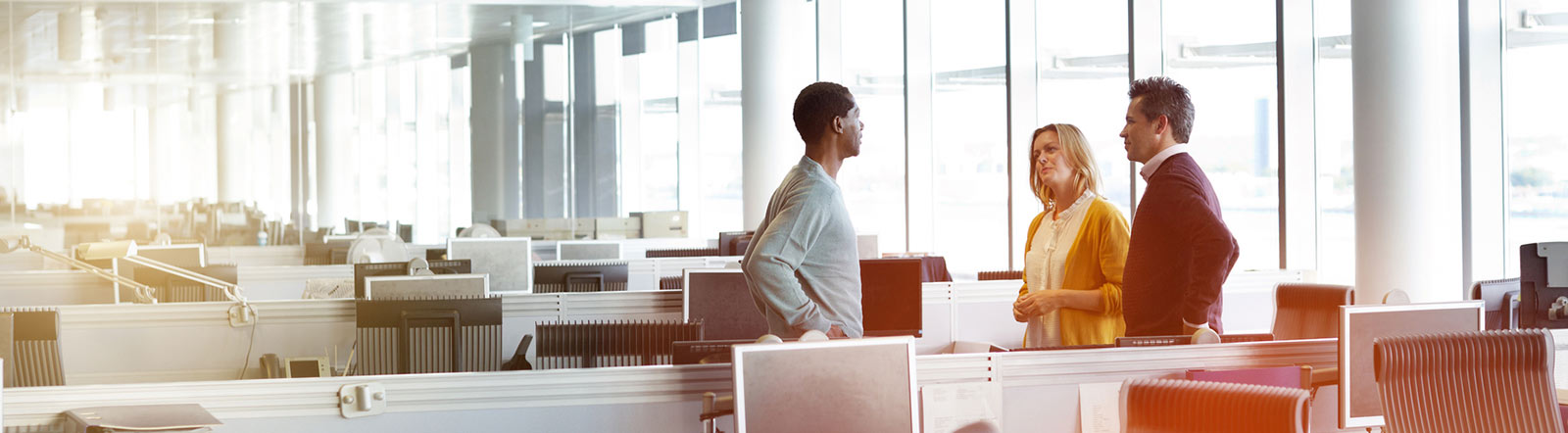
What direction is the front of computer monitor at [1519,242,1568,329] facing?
away from the camera

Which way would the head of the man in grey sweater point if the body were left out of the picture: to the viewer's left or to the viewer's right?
to the viewer's right

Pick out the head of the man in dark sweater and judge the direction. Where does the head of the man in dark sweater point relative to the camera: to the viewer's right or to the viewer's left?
to the viewer's left

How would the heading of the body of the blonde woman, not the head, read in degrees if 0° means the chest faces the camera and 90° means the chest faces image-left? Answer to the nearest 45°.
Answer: approximately 45°

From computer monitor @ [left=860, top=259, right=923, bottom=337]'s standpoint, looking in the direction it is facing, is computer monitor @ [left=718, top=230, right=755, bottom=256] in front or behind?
behind

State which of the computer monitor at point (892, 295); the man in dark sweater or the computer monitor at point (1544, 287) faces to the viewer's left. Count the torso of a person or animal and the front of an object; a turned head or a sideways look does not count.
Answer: the man in dark sweater

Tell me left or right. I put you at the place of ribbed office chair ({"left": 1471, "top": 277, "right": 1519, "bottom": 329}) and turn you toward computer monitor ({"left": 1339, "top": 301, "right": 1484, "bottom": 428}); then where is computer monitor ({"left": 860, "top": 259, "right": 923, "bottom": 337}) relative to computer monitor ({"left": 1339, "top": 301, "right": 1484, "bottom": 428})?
right

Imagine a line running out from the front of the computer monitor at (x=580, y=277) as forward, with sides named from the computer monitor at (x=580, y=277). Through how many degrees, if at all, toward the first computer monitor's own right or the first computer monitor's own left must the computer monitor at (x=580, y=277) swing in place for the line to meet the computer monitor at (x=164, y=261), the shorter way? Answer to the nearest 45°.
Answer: approximately 90° to the first computer monitor's own left

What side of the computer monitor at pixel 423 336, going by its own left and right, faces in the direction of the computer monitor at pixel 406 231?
front

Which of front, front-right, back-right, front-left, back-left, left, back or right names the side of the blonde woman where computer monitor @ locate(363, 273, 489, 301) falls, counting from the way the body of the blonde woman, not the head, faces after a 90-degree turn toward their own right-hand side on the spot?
front-left
